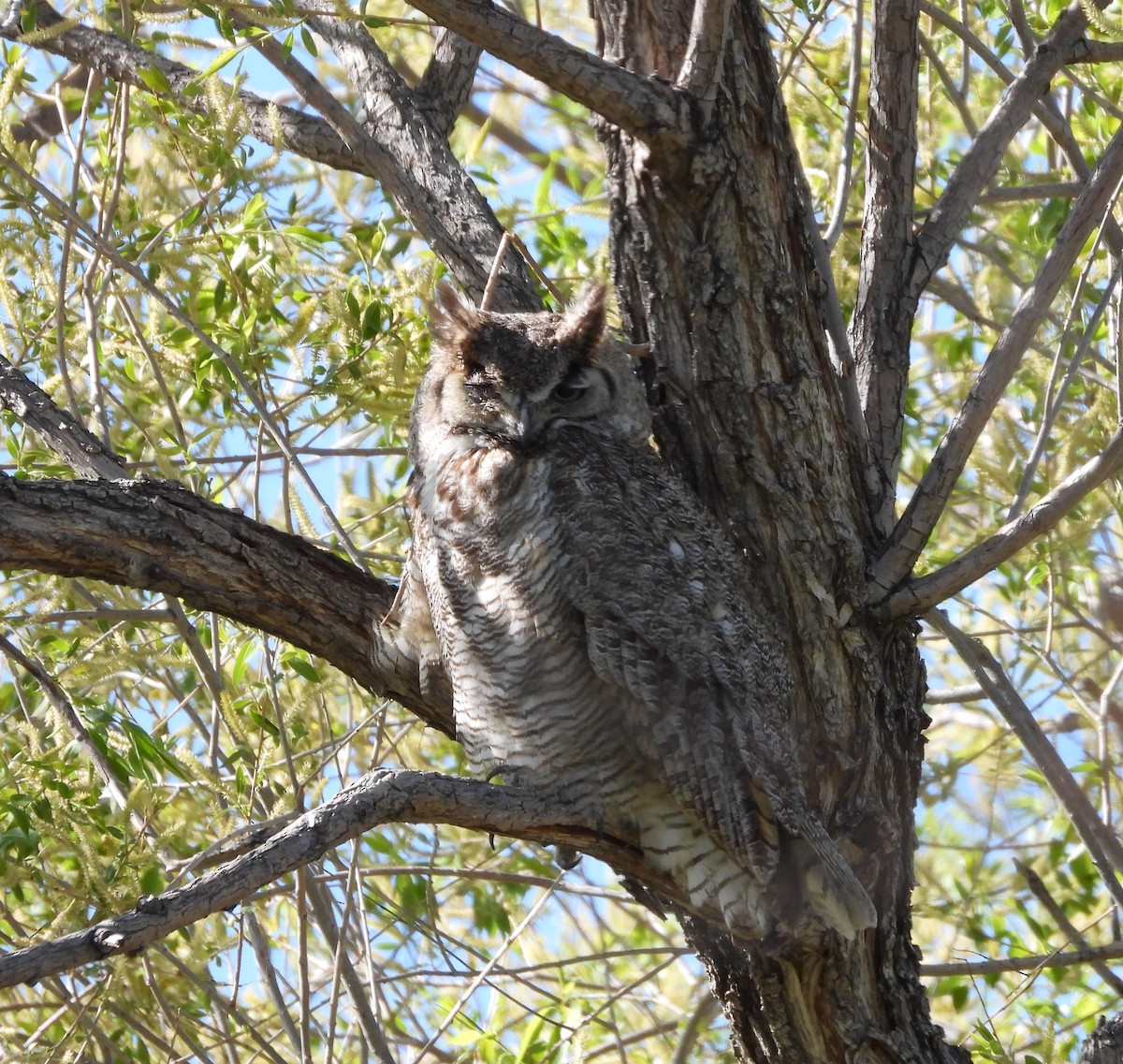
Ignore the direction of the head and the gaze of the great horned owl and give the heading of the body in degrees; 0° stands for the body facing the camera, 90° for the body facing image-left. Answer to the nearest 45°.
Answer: approximately 45°
